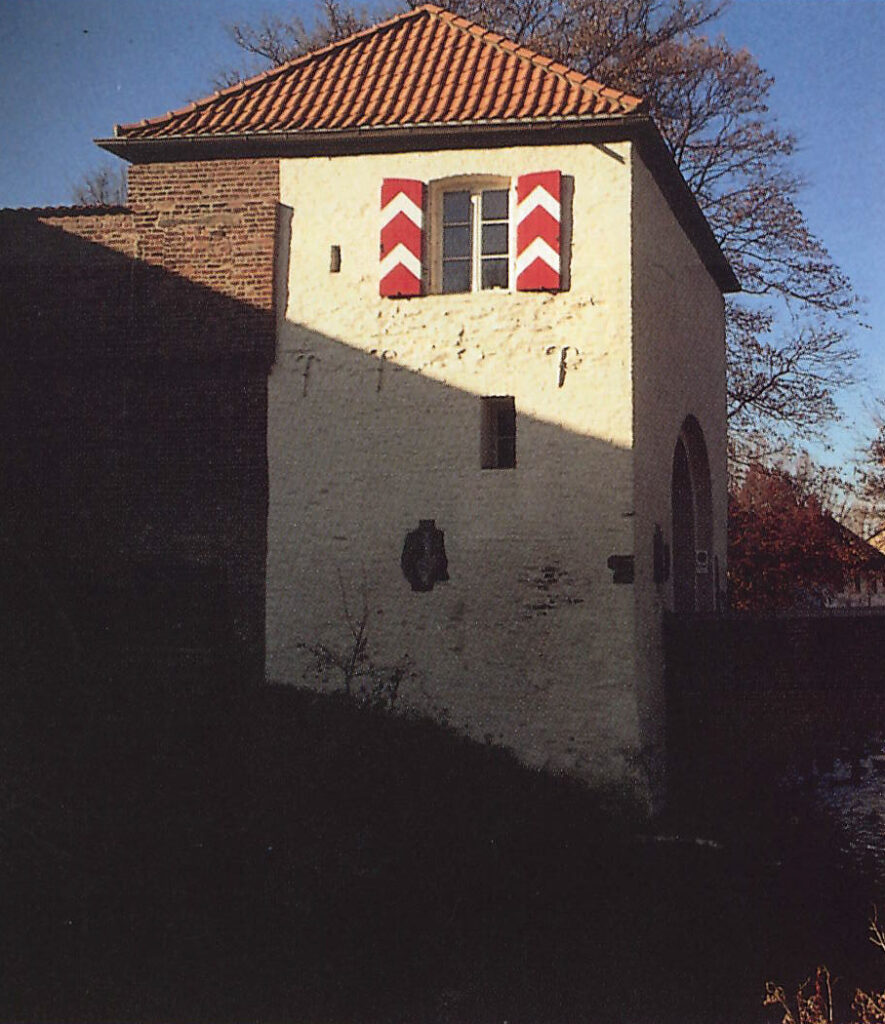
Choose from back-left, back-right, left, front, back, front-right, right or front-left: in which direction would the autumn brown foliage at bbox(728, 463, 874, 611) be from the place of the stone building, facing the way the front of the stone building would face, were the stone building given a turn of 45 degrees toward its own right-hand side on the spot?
left
